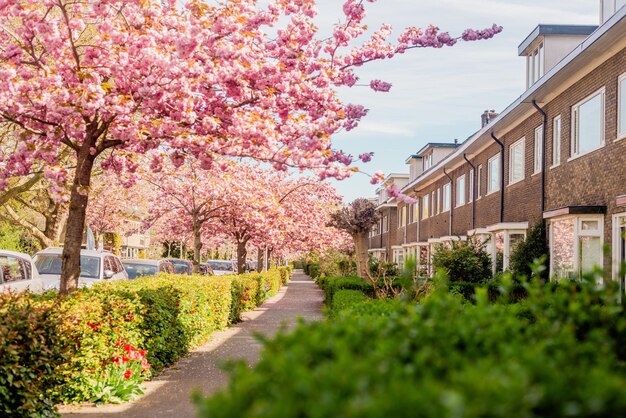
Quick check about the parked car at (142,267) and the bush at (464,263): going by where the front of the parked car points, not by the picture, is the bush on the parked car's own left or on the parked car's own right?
on the parked car's own left

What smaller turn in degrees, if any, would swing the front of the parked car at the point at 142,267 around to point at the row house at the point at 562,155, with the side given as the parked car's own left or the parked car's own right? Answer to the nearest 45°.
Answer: approximately 90° to the parked car's own left

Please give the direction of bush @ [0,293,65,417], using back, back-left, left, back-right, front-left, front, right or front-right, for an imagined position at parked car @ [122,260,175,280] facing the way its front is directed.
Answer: front-left

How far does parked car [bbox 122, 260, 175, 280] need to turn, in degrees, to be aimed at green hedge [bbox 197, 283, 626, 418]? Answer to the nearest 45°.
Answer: approximately 45° to its left

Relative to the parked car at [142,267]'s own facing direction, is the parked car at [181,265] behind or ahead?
behind

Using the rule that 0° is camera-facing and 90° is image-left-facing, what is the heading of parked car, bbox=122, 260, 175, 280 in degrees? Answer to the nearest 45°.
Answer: approximately 45°

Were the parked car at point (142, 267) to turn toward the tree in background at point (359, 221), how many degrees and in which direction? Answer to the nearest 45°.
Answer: approximately 135° to its left

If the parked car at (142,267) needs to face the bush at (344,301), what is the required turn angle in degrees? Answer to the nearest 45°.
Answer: approximately 45° to its left

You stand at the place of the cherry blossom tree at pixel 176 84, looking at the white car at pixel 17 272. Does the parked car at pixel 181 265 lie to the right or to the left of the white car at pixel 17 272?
right

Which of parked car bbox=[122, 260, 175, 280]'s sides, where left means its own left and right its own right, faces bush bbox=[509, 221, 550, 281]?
left
